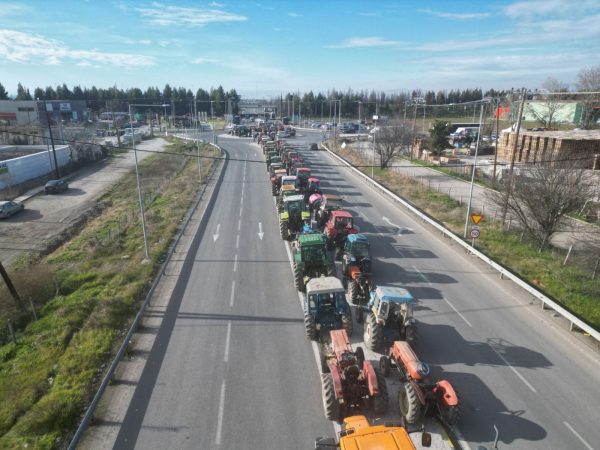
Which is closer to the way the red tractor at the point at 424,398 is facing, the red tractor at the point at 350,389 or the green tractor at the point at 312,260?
the green tractor

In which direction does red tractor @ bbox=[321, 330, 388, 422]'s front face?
away from the camera

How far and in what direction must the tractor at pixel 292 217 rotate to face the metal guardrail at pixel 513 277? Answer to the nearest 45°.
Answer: approximately 135° to its right

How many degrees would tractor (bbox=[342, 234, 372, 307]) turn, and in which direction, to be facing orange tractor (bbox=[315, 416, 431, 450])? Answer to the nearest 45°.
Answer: approximately 180°

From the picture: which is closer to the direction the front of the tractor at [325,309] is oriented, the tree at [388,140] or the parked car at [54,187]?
the tree

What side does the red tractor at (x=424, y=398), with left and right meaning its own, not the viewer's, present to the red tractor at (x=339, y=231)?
front

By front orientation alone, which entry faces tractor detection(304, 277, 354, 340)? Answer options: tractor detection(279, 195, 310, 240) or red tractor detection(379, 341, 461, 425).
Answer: the red tractor

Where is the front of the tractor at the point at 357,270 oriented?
away from the camera

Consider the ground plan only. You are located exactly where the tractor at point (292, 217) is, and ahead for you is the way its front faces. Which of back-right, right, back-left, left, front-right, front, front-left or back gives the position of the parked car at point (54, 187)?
front-left

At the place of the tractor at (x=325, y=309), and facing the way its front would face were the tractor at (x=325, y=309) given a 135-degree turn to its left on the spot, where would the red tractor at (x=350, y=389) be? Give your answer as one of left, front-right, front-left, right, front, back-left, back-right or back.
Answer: front-left

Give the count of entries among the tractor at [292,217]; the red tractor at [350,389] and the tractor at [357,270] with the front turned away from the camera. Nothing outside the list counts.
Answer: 3

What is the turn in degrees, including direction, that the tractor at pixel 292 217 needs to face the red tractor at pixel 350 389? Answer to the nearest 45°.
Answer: approximately 180°

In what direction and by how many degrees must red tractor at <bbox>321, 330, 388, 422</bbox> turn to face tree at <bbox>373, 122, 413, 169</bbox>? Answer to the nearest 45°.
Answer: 0° — it already faces it

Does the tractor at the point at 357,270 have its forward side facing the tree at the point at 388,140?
yes

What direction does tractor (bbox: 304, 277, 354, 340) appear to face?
away from the camera

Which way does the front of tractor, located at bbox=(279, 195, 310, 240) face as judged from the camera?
facing away from the viewer
